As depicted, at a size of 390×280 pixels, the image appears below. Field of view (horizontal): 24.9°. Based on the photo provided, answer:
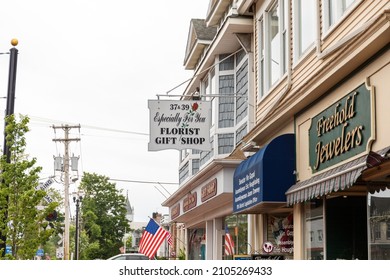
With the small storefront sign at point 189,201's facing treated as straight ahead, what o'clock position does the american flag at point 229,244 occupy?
The american flag is roughly at 10 o'clock from the small storefront sign.

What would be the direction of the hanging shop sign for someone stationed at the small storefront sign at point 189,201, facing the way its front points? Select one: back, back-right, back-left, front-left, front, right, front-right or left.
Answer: front-left

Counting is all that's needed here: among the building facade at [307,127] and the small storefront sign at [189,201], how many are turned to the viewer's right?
0

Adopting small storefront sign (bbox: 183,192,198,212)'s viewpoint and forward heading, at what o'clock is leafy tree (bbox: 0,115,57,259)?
The leafy tree is roughly at 11 o'clock from the small storefront sign.

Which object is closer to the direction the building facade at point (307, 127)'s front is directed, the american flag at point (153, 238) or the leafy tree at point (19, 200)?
the leafy tree

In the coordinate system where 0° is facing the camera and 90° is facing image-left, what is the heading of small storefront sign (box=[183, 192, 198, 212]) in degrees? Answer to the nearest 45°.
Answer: approximately 45°
